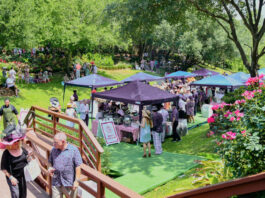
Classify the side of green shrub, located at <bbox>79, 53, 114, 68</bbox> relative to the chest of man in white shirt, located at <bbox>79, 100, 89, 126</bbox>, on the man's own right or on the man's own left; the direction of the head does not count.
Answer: on the man's own left
